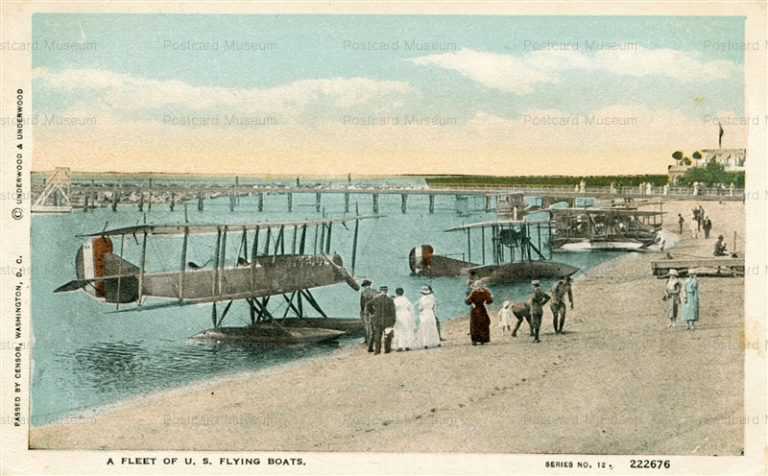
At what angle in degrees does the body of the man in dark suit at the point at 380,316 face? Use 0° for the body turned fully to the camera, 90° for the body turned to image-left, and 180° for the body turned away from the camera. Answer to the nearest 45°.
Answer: approximately 180°

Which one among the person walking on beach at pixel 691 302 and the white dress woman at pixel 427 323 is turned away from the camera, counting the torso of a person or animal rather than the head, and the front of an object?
the white dress woman

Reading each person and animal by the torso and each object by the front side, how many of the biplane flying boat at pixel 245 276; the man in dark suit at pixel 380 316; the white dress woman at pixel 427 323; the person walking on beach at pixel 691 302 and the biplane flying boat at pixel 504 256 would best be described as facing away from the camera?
2

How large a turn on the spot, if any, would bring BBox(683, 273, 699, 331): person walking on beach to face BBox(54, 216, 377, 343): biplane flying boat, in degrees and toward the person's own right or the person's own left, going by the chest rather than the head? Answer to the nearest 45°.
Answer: approximately 90° to the person's own right

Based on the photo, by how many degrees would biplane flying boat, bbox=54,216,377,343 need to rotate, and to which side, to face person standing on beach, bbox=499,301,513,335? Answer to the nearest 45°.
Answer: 0° — it already faces them

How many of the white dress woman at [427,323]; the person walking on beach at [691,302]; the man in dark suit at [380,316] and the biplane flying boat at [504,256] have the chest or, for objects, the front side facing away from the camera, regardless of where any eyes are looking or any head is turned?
2

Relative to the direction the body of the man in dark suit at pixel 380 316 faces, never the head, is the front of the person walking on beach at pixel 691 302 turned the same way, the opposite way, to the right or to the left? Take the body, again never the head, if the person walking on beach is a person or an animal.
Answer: the opposite way

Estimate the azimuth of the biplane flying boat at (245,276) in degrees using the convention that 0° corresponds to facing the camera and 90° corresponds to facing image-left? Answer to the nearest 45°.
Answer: approximately 315°

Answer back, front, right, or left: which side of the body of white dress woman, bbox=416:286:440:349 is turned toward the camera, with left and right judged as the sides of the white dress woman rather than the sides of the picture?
back
